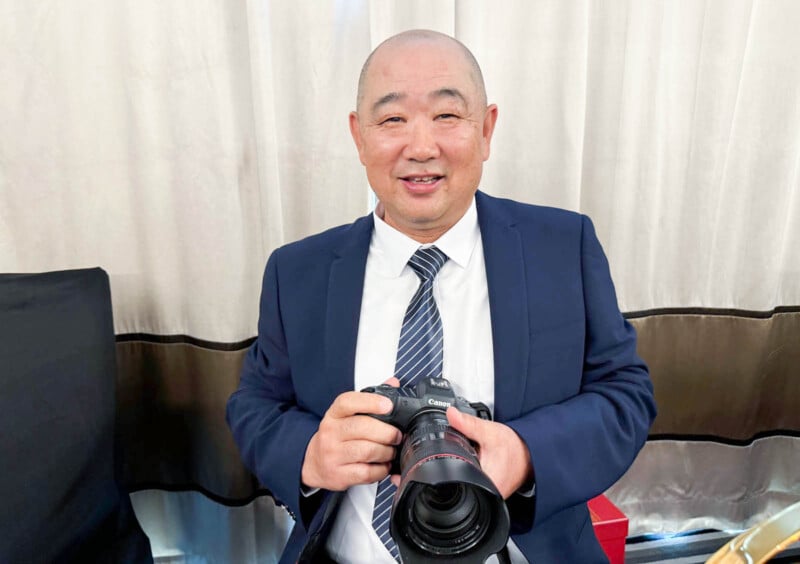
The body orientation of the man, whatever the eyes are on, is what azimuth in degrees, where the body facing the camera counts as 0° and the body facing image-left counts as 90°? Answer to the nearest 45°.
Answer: approximately 0°

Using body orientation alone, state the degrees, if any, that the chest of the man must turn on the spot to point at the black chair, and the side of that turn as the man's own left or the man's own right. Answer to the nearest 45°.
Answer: approximately 90° to the man's own right
